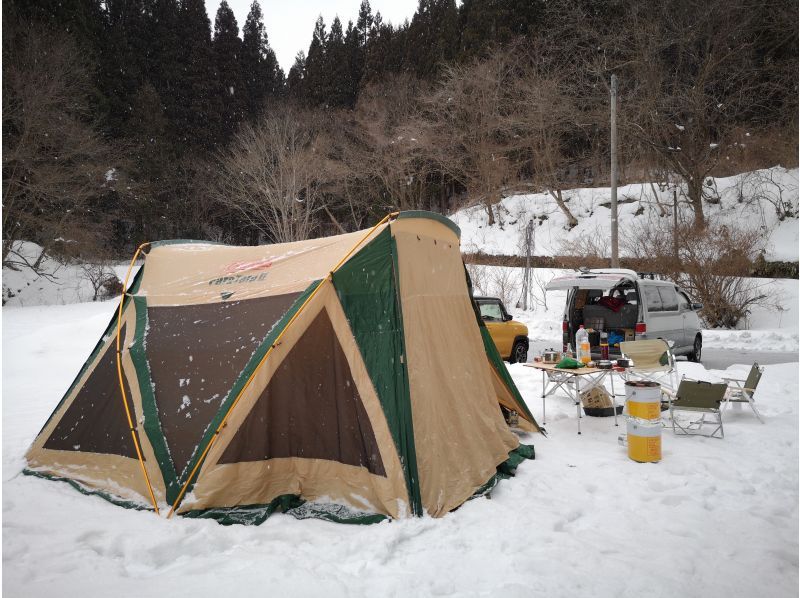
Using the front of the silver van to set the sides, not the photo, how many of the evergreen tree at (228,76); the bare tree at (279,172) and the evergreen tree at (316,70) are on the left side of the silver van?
3

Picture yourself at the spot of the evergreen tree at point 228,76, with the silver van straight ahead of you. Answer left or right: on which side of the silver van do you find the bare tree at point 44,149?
right

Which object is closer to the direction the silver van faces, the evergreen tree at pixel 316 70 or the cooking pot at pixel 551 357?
the evergreen tree

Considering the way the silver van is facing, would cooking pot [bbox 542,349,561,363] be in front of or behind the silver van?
behind

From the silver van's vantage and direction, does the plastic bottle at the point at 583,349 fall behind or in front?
behind

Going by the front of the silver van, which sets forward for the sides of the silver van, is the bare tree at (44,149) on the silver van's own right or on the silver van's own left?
on the silver van's own left

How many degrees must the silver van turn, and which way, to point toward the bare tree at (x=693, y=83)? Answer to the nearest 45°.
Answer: approximately 45° to its left

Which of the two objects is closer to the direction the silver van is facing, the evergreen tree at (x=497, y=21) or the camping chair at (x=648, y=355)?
the evergreen tree

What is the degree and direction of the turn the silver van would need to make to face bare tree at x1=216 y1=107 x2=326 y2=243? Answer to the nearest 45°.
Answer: approximately 90° to its left

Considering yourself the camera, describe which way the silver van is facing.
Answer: facing away from the viewer and to the right of the viewer

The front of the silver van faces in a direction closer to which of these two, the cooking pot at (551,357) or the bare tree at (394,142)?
the bare tree
